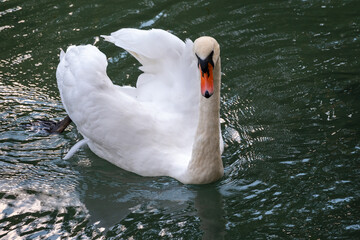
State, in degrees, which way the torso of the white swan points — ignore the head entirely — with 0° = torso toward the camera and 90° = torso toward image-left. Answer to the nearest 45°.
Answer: approximately 315°

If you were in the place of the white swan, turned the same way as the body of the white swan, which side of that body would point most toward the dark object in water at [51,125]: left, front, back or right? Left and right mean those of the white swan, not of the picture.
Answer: back
